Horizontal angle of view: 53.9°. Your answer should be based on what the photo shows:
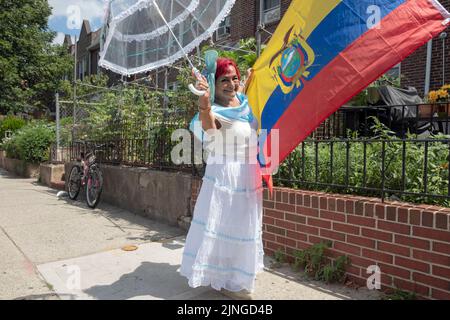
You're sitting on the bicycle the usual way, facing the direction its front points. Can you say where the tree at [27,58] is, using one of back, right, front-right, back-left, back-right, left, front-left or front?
back-left

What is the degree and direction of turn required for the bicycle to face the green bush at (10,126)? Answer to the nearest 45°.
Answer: approximately 135° to its left

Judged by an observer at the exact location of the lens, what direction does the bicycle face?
facing the viewer and to the right of the viewer

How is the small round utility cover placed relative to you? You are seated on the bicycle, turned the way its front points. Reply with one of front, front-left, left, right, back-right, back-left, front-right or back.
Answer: front-right

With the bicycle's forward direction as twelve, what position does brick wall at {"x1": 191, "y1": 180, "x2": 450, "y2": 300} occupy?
The brick wall is roughly at 1 o'clock from the bicycle.

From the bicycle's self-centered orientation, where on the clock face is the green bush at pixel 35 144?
The green bush is roughly at 7 o'clock from the bicycle.
